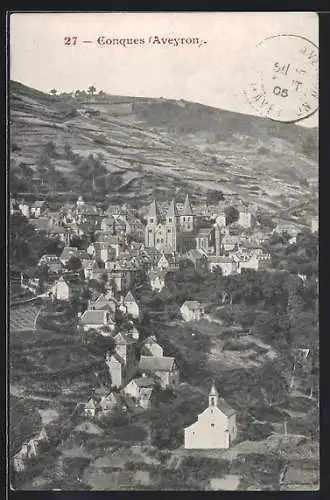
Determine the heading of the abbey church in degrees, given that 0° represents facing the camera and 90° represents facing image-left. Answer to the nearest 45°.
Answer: approximately 45°
